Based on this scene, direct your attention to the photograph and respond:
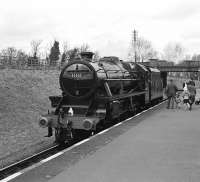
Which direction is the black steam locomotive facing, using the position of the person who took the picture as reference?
facing the viewer and to the left of the viewer
